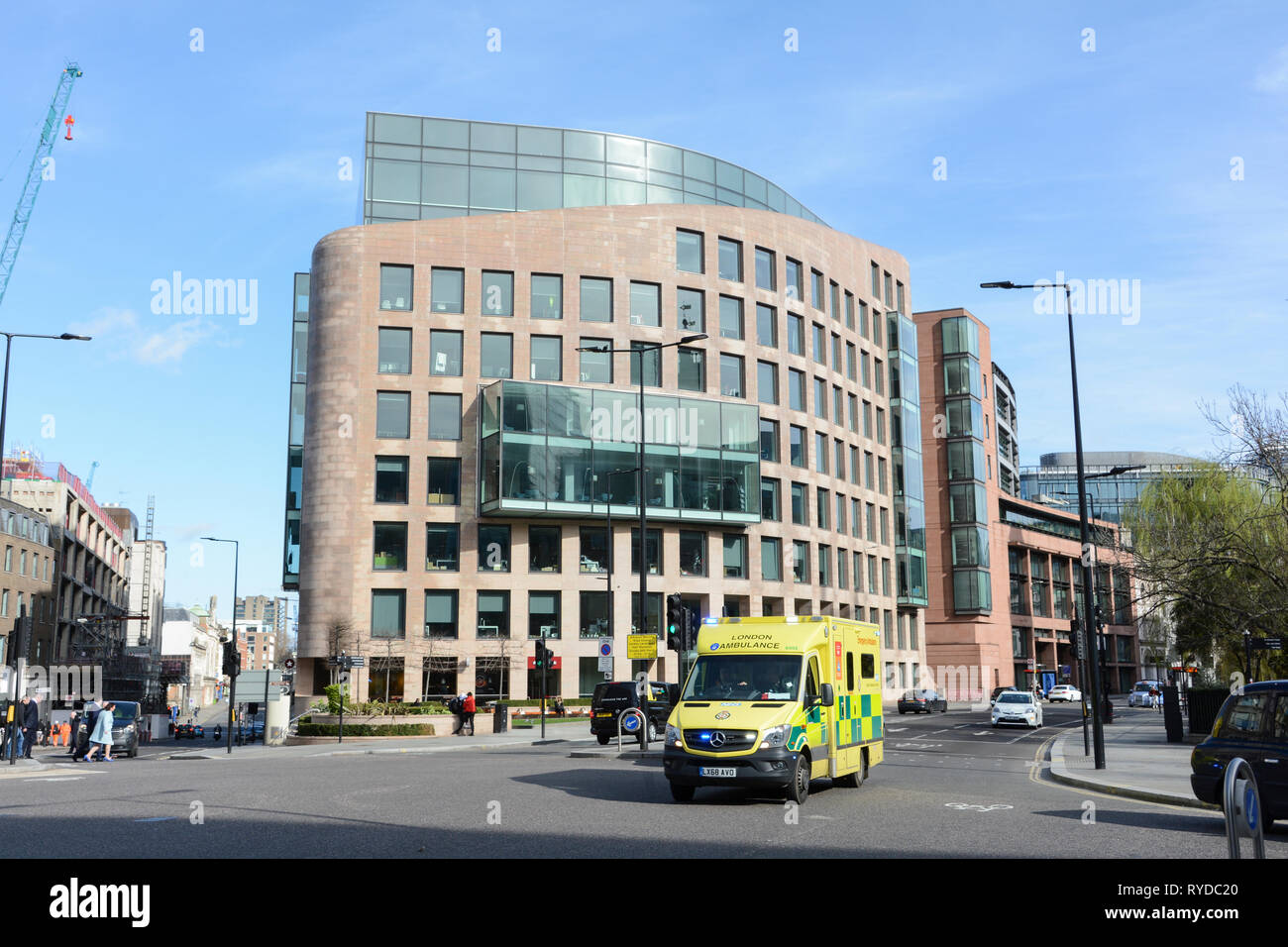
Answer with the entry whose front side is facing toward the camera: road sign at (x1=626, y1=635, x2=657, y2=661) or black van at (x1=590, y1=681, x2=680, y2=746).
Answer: the road sign

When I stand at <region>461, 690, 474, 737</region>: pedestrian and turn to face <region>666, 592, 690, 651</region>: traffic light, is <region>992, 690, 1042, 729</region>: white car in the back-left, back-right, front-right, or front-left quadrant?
front-left

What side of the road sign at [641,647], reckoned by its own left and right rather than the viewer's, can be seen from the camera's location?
front

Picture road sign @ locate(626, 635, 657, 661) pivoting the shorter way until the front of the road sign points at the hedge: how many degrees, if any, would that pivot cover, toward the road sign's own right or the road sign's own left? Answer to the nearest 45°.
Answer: approximately 135° to the road sign's own right

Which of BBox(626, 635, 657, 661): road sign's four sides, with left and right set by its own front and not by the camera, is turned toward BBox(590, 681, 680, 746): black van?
back

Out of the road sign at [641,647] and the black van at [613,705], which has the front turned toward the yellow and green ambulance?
the road sign

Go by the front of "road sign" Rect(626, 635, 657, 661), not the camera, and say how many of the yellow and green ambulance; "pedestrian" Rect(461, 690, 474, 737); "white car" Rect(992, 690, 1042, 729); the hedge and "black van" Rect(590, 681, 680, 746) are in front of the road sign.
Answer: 1

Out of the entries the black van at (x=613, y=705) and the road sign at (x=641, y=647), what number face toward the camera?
1
